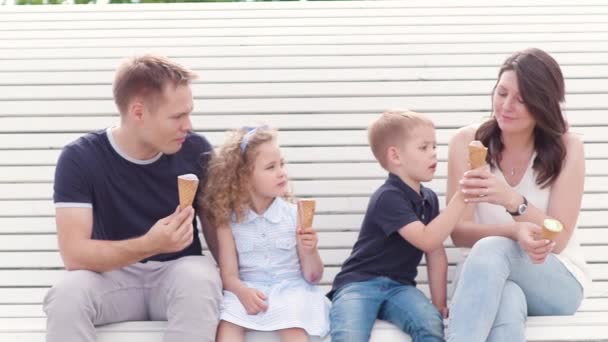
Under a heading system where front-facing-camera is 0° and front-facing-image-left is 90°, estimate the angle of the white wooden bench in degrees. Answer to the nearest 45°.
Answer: approximately 0°

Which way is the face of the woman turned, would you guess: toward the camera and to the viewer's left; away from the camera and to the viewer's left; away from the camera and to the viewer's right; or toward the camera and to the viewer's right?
toward the camera and to the viewer's left

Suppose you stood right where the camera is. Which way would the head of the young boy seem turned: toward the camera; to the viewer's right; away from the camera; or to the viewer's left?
to the viewer's right

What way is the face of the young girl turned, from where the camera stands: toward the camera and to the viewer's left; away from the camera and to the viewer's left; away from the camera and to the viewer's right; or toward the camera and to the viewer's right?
toward the camera and to the viewer's right

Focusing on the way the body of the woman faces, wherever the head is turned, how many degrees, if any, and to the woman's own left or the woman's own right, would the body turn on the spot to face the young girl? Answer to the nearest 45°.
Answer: approximately 45° to the woman's own right

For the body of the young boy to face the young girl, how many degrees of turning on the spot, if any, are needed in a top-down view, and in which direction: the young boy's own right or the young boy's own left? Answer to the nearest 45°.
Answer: approximately 135° to the young boy's own right

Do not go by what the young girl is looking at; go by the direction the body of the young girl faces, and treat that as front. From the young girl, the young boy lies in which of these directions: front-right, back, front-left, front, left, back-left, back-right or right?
left
